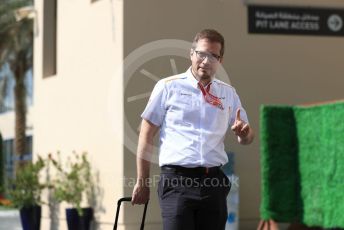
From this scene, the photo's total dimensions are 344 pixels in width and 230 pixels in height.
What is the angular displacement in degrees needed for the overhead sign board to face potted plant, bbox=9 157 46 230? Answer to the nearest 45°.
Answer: approximately 90° to its right

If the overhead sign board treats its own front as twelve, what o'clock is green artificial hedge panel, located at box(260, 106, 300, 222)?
The green artificial hedge panel is roughly at 12 o'clock from the overhead sign board.

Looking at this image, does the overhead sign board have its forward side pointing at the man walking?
yes

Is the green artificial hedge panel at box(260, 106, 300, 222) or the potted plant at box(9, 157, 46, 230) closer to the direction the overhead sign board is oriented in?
the green artificial hedge panel

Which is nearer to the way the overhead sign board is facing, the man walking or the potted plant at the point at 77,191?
the man walking

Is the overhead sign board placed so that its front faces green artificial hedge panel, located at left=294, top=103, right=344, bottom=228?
yes

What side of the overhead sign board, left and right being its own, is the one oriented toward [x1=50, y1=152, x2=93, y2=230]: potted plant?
right

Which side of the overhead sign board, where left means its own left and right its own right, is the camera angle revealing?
front
